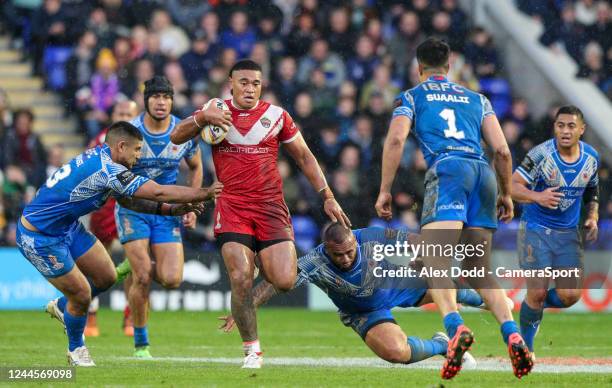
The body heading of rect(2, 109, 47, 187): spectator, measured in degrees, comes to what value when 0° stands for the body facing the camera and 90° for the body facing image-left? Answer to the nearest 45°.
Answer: approximately 0°

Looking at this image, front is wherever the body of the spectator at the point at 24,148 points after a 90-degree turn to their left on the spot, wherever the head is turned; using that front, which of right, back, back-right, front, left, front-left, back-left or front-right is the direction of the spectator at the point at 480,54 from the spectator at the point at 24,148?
front

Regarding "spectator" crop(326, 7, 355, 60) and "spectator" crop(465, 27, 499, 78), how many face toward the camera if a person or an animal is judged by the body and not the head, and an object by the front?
2

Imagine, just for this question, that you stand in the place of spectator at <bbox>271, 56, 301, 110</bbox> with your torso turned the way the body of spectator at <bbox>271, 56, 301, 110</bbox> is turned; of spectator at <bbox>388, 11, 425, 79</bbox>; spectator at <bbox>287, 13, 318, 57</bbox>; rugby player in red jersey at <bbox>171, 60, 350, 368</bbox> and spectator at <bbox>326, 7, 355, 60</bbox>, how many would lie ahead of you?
1

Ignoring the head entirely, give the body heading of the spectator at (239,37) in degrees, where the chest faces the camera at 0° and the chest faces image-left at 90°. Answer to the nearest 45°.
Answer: approximately 0°
